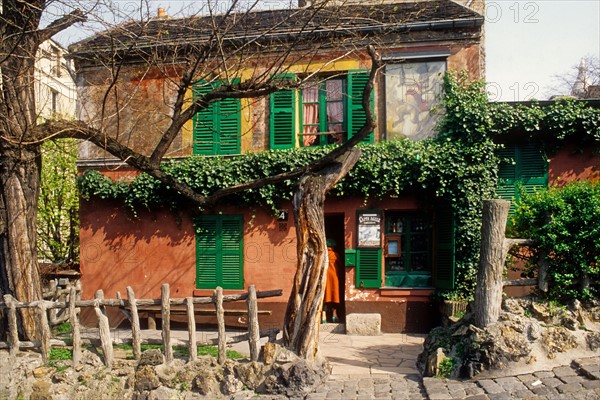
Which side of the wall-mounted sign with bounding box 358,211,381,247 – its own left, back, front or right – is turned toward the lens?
front

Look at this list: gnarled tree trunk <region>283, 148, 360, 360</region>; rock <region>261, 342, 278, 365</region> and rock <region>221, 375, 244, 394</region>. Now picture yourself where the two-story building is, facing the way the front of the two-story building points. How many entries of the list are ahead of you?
3

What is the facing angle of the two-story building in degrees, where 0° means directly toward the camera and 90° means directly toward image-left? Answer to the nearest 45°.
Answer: approximately 0°

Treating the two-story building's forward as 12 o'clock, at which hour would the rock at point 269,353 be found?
The rock is roughly at 12 o'clock from the two-story building.

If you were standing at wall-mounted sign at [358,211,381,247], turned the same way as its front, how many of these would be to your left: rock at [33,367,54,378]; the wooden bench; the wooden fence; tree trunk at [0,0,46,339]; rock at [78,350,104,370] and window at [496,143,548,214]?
1

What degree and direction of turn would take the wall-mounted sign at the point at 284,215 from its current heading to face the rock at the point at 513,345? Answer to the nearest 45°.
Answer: approximately 45° to its left

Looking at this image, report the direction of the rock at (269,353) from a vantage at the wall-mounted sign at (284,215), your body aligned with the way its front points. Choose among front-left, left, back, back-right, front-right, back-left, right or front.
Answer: front

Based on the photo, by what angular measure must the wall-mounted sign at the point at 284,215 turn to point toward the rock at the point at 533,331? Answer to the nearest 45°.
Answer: approximately 45° to its left

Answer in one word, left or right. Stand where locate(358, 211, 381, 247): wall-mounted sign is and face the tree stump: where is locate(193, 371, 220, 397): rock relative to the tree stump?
right

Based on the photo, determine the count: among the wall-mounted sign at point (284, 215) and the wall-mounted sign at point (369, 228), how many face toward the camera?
2

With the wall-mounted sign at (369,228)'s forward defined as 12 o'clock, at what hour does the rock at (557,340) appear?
The rock is roughly at 11 o'clock from the wall-mounted sign.

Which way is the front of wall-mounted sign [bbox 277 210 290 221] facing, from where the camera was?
facing the viewer

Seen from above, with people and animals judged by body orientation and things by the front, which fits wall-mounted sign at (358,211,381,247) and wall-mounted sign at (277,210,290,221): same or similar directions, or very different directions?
same or similar directions

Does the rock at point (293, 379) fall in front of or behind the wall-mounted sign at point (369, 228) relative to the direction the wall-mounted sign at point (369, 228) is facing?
in front

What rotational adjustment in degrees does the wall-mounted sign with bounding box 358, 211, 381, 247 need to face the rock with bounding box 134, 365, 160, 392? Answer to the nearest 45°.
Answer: approximately 45° to its right
